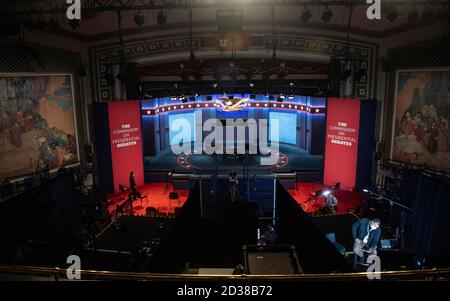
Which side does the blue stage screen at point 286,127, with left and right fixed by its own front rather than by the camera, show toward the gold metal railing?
front

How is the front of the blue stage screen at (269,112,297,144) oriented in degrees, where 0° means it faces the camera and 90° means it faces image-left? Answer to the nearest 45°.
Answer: approximately 0°

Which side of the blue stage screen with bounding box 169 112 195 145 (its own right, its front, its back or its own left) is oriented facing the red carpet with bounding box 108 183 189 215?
front

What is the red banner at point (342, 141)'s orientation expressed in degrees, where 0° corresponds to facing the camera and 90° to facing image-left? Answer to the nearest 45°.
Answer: approximately 0°

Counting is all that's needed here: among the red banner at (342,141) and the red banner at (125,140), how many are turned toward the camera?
2
